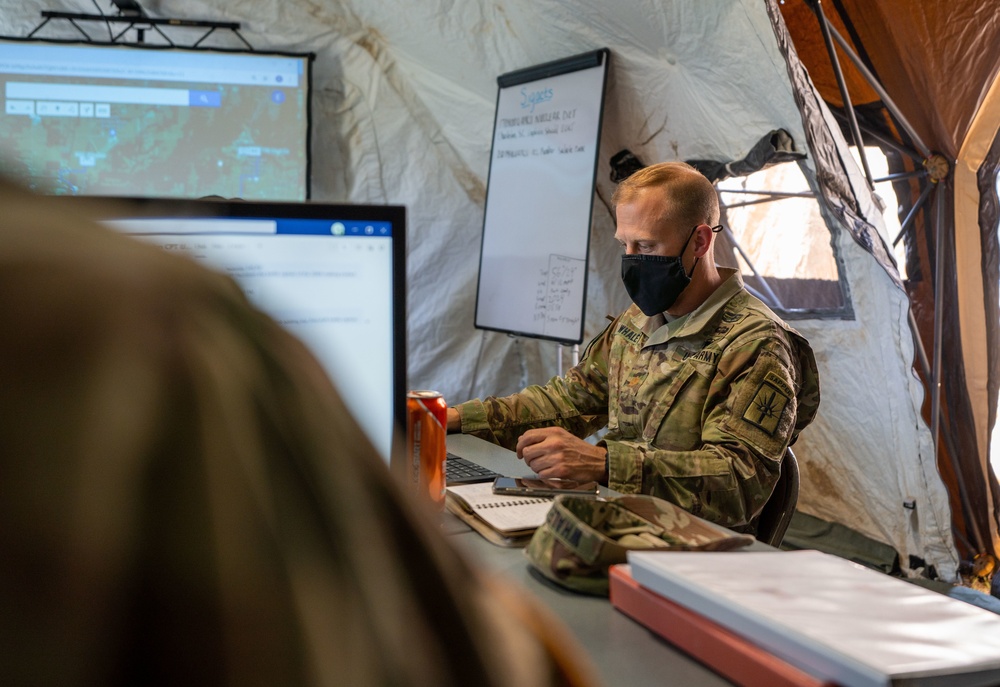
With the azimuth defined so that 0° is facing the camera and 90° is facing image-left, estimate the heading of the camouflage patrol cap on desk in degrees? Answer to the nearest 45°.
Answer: approximately 225°

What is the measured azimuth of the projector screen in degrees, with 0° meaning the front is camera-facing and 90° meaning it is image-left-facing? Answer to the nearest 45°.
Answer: approximately 0°

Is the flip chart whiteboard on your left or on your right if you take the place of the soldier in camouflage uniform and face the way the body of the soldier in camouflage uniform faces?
on your right

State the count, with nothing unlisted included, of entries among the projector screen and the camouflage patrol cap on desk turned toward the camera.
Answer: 1

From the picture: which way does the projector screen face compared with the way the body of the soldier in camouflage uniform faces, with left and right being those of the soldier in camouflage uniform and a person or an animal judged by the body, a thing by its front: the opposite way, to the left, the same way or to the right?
to the left

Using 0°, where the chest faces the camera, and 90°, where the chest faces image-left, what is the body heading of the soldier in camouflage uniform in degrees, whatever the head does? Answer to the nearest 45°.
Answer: approximately 45°

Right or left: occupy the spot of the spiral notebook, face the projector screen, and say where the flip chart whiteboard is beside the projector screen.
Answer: right

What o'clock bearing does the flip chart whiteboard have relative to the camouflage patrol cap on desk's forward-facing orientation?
The flip chart whiteboard is roughly at 10 o'clock from the camouflage patrol cap on desk.

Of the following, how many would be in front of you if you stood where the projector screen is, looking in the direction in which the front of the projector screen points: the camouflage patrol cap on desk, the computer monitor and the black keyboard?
3

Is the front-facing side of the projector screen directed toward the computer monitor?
yes
